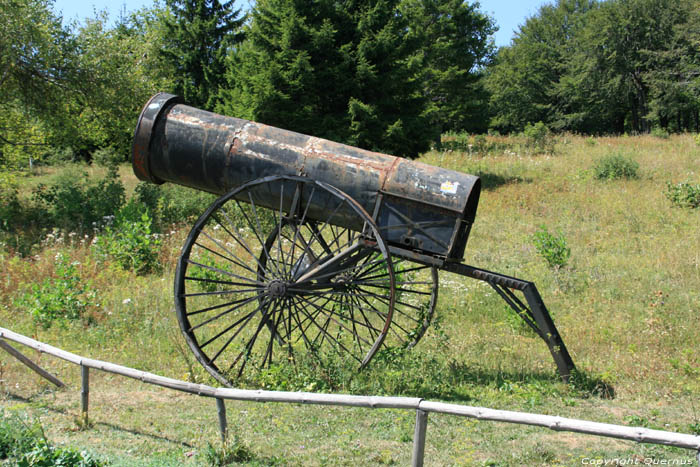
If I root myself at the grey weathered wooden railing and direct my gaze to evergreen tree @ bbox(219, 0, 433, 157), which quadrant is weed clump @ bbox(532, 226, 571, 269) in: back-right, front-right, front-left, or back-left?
front-right

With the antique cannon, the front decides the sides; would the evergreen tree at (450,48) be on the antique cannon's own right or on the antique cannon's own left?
on the antique cannon's own right

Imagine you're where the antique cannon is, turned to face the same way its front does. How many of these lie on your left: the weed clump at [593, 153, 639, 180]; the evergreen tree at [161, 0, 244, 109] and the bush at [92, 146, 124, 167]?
0

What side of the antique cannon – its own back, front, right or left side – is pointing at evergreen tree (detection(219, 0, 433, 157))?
right

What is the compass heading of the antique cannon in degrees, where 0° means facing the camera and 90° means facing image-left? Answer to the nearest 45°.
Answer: approximately 90°

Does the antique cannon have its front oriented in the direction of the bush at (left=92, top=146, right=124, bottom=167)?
no

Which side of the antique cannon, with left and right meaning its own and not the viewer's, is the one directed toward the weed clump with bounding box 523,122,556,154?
right

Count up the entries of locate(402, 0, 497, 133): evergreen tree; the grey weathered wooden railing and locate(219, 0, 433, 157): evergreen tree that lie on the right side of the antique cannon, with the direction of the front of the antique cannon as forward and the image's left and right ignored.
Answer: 2

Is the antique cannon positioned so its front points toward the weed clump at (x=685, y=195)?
no

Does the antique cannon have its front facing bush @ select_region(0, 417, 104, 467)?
no

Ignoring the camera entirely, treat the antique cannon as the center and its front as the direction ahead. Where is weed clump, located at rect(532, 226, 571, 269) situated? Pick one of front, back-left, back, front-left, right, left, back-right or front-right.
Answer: back-right

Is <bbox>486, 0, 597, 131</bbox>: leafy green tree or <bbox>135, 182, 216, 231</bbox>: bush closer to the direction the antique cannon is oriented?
the bush
